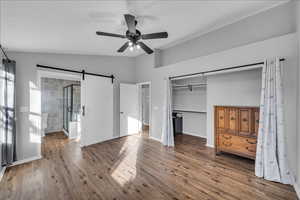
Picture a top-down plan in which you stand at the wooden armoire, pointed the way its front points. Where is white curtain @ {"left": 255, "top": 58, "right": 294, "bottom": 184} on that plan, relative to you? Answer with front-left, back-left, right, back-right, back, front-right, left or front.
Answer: left

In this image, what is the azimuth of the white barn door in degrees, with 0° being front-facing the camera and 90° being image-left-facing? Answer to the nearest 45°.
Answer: approximately 315°

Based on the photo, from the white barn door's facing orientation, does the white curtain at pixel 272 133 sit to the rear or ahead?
ahead

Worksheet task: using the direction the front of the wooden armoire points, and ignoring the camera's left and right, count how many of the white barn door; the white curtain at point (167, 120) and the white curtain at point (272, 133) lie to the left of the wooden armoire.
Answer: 1

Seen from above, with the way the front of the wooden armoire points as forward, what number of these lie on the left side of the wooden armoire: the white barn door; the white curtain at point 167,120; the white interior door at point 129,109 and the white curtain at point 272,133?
1

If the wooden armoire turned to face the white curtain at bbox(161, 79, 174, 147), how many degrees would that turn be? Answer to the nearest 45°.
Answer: approximately 45° to its right

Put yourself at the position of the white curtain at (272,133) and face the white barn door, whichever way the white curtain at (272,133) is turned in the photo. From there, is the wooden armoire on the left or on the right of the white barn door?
right

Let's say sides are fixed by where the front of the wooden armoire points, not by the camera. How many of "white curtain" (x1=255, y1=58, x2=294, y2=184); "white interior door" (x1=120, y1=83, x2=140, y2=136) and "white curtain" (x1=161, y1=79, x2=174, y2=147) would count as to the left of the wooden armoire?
1

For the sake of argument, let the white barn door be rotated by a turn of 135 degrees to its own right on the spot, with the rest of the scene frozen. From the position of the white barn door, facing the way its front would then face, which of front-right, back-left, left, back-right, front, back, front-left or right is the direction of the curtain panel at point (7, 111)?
front-left

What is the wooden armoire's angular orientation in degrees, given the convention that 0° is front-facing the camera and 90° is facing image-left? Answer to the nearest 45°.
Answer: approximately 45°

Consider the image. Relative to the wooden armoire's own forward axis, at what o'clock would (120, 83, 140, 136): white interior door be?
The white interior door is roughly at 2 o'clock from the wooden armoire.

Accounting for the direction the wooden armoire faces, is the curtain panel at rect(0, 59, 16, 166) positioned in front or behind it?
in front

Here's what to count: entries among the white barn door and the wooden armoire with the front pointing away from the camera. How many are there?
0
